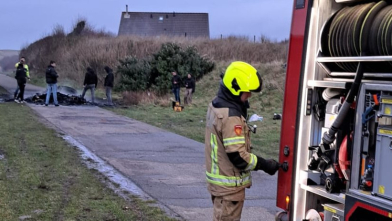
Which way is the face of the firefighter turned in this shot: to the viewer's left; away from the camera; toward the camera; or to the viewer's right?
to the viewer's right

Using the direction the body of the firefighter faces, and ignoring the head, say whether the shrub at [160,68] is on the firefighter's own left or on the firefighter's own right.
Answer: on the firefighter's own left

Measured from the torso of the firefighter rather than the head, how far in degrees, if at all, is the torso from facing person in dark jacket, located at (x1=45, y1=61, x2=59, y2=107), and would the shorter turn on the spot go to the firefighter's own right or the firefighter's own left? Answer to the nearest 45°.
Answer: approximately 135° to the firefighter's own left

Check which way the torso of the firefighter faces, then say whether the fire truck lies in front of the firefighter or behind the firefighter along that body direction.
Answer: in front

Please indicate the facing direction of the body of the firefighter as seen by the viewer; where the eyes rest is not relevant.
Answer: to the viewer's right
